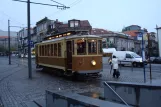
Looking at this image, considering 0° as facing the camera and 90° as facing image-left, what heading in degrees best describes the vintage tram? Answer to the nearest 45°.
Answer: approximately 315°

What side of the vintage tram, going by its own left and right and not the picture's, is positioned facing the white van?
left
